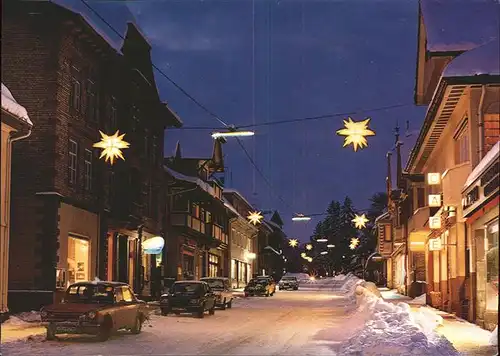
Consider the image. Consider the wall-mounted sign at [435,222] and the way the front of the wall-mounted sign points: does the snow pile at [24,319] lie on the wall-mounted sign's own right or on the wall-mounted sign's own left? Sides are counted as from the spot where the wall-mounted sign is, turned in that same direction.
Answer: on the wall-mounted sign's own right

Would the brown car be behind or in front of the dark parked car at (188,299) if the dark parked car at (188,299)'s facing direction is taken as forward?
in front

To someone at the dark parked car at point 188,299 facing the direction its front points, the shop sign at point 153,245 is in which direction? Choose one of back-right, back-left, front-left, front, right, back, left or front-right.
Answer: back-right

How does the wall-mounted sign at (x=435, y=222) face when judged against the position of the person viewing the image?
facing the viewer

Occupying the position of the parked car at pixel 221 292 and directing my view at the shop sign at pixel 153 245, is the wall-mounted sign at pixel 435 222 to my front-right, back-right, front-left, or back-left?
back-right

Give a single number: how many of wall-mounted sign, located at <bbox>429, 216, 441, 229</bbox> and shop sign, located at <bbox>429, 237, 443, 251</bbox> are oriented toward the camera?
2

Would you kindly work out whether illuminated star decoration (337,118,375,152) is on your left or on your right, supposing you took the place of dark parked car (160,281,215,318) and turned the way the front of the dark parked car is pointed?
on your left

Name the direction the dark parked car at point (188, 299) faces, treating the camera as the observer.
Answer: facing the viewer and to the left of the viewer

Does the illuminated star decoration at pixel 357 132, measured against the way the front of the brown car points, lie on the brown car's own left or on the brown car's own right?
on the brown car's own left

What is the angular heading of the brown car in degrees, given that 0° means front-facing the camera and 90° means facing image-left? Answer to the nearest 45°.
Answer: approximately 45°

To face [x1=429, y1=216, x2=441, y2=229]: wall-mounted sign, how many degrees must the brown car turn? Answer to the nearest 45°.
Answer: approximately 180°

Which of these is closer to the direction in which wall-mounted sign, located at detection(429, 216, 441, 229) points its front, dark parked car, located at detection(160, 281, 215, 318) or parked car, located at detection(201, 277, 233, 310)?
the dark parked car
